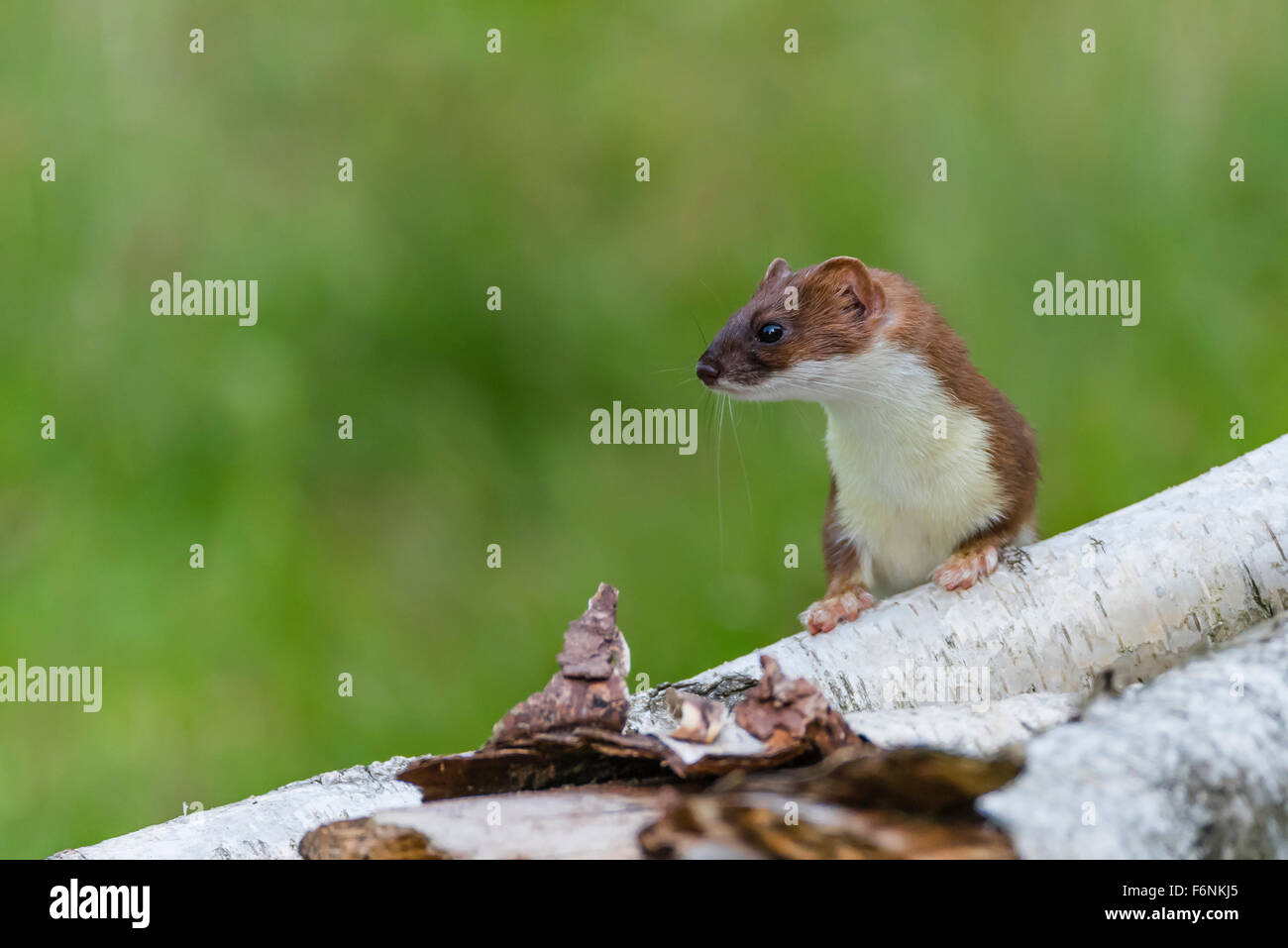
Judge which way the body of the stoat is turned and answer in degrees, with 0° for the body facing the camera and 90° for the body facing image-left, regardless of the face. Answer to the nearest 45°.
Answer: approximately 45°

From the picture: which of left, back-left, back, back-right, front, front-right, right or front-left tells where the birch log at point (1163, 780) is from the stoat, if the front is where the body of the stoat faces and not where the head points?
front-left
